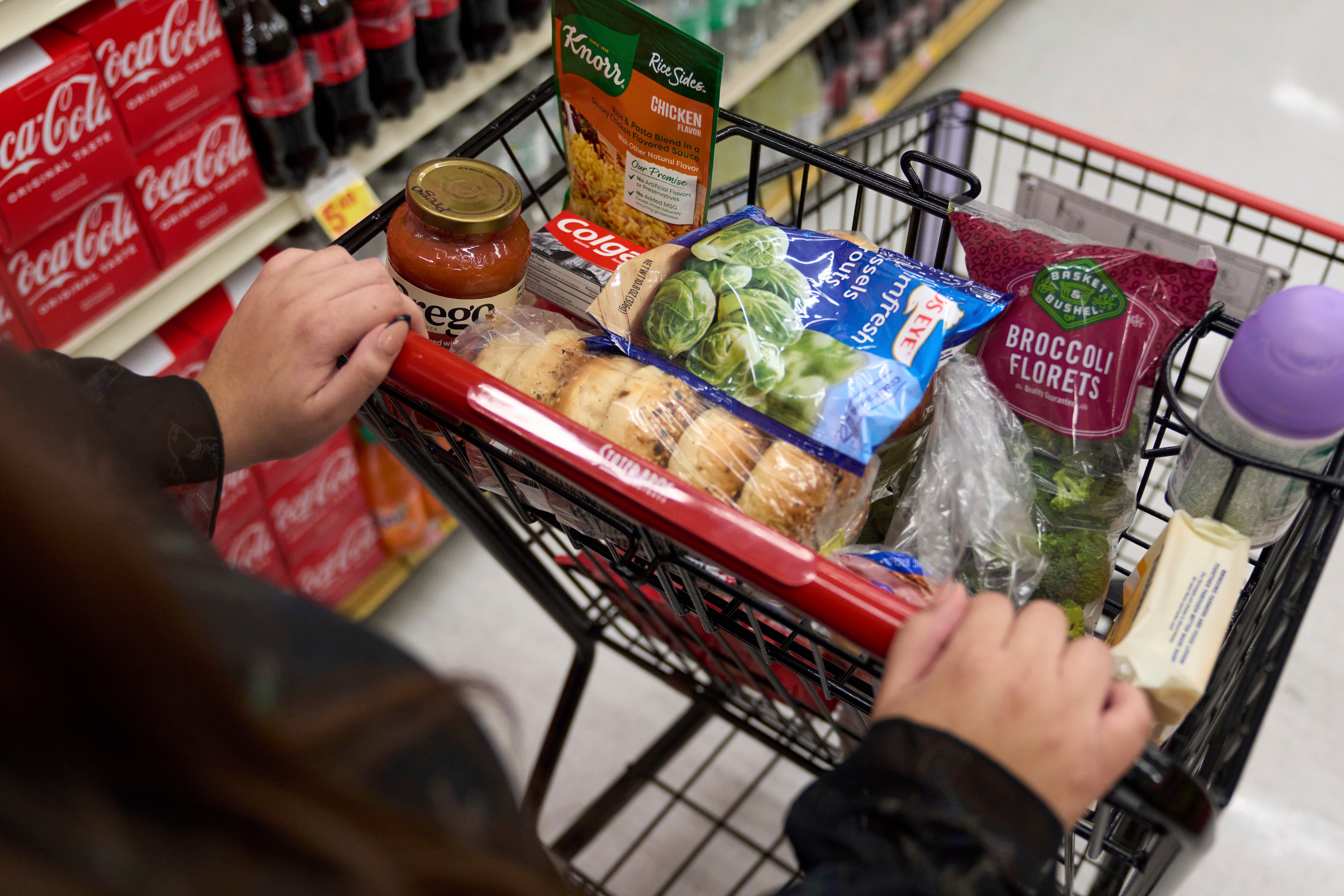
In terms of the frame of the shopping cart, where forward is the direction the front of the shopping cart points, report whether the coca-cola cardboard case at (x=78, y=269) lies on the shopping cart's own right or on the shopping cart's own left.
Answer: on the shopping cart's own left

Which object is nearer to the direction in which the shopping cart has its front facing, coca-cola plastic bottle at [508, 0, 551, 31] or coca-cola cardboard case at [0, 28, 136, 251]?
the coca-cola plastic bottle

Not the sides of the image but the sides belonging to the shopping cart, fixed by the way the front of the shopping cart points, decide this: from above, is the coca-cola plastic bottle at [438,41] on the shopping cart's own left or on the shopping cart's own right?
on the shopping cart's own left

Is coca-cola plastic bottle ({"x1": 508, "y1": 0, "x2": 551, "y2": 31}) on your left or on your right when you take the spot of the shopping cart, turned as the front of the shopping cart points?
on your left

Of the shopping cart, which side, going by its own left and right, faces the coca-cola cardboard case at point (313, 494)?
left

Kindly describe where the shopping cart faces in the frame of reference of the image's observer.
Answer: facing away from the viewer and to the right of the viewer

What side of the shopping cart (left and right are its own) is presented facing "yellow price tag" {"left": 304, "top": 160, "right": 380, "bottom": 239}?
left

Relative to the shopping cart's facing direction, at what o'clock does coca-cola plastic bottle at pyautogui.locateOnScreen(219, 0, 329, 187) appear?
The coca-cola plastic bottle is roughly at 9 o'clock from the shopping cart.

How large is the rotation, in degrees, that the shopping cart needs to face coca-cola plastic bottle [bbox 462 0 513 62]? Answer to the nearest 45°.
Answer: approximately 90° to its left

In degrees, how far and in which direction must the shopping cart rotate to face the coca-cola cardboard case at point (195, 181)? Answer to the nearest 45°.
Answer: approximately 90° to its left

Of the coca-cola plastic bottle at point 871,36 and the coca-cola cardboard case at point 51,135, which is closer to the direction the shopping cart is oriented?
the coca-cola plastic bottle

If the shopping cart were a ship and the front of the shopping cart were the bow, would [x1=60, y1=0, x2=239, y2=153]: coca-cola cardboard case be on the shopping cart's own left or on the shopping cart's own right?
on the shopping cart's own left
